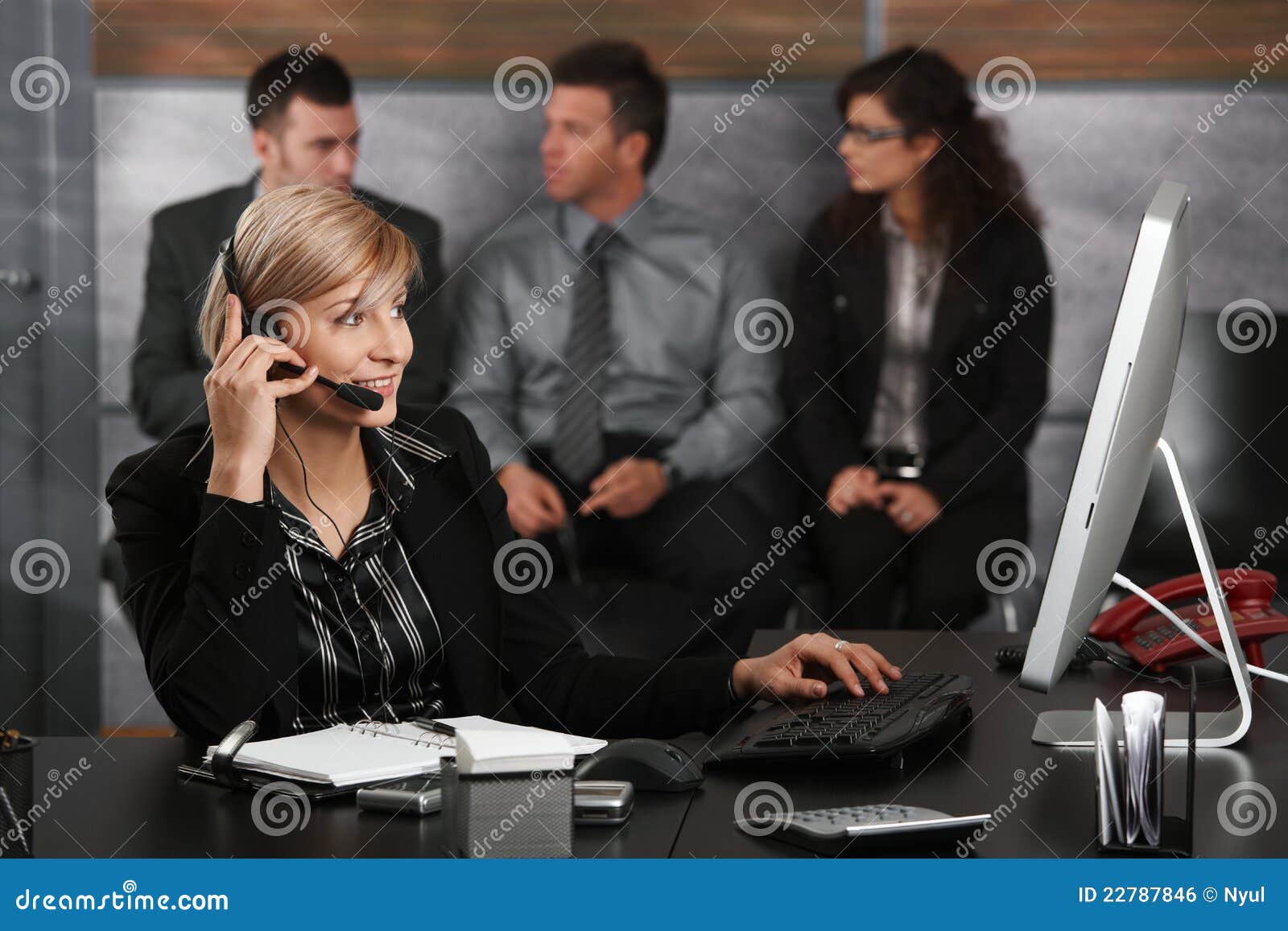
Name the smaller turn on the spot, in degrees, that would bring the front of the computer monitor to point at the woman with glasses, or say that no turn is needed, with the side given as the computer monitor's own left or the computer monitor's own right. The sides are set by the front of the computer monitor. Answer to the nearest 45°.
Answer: approximately 90° to the computer monitor's own right

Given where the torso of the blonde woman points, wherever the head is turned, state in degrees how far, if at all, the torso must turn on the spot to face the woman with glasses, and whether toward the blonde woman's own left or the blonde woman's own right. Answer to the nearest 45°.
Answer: approximately 90° to the blonde woman's own left

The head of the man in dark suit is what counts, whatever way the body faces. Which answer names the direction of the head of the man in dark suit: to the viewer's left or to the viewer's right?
to the viewer's right

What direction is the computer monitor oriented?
to the viewer's left

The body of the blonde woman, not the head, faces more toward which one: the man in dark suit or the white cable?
the white cable

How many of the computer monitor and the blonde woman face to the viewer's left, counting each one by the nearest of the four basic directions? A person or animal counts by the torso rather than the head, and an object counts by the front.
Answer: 1

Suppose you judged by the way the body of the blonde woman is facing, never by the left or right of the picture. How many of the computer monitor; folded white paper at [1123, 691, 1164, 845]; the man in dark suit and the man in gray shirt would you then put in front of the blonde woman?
2

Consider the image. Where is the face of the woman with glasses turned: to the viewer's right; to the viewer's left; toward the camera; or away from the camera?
to the viewer's left

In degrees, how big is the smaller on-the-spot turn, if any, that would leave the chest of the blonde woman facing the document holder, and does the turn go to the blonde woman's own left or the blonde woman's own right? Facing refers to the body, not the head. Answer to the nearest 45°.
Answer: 0° — they already face it

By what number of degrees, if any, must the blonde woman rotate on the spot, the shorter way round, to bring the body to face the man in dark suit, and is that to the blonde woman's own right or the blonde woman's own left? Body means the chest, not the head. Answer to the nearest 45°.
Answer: approximately 135° to the blonde woman's own left

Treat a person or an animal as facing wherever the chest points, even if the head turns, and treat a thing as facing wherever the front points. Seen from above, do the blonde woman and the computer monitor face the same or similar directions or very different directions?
very different directions
